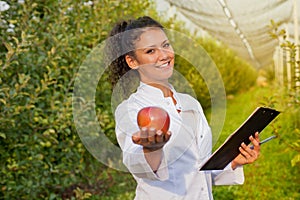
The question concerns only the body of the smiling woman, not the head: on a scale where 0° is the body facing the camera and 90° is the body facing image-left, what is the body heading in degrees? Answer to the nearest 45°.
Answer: approximately 315°
